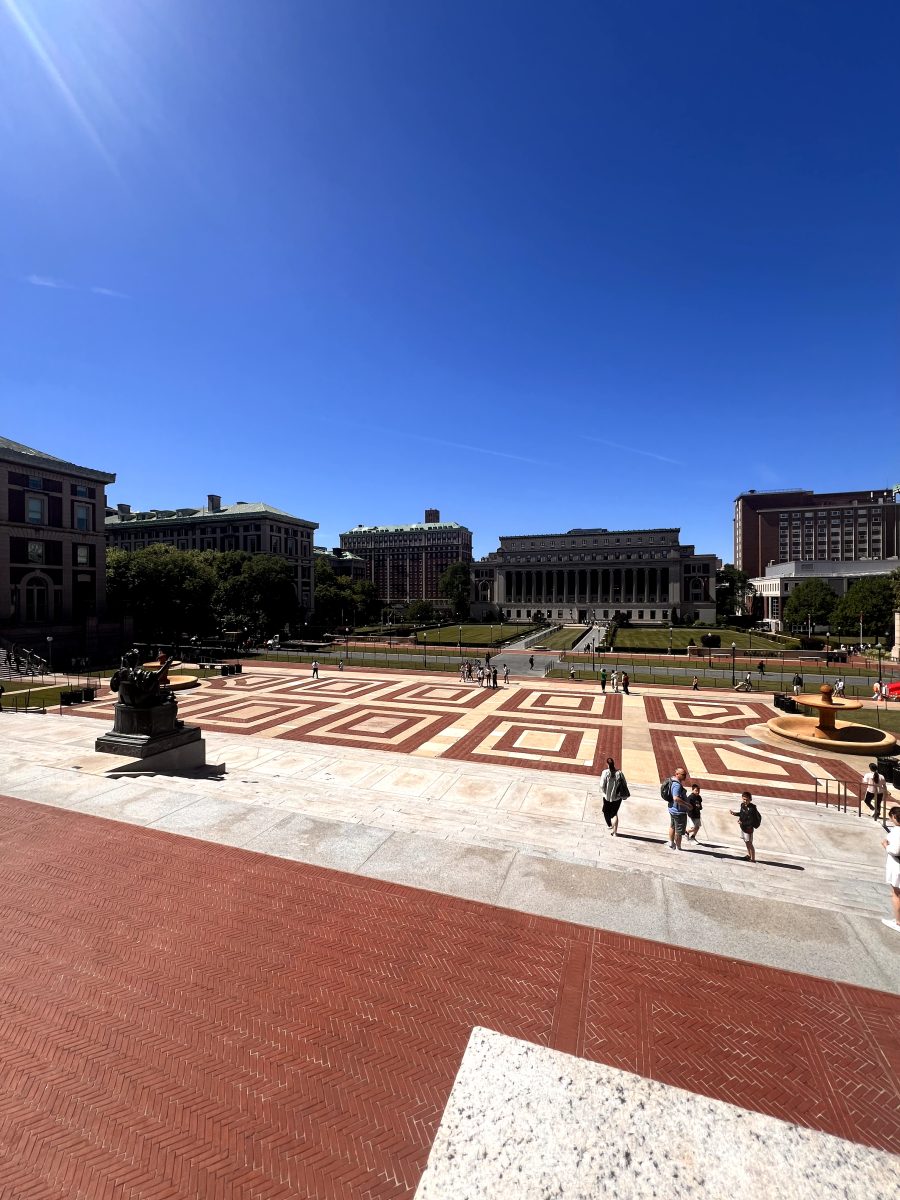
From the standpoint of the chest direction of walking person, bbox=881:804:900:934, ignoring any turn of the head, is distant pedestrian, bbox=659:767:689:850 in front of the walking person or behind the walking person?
in front

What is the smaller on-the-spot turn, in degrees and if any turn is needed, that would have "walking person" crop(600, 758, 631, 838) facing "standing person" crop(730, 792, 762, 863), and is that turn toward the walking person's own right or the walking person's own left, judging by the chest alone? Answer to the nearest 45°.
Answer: approximately 90° to the walking person's own right

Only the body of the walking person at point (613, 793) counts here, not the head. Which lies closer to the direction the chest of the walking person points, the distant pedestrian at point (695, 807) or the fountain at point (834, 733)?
the fountain

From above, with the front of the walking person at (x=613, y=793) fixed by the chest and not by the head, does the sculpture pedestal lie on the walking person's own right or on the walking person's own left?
on the walking person's own left

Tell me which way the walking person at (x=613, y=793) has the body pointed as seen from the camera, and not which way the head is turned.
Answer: away from the camera

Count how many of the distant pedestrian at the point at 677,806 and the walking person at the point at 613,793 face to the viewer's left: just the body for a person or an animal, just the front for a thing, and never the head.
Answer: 0

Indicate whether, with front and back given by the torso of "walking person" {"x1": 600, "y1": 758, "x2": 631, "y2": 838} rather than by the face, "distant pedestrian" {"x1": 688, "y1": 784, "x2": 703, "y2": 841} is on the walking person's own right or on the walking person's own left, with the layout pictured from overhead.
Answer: on the walking person's own right
